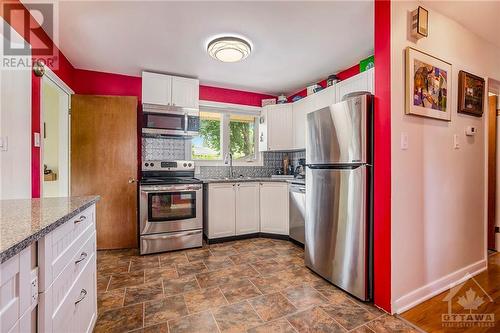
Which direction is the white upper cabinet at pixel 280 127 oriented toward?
toward the camera

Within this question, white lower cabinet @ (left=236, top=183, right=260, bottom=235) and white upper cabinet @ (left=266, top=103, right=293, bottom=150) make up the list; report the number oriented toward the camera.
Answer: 2

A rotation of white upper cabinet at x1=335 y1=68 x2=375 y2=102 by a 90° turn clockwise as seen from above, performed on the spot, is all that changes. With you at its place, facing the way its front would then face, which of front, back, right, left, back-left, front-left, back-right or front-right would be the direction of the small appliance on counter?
front

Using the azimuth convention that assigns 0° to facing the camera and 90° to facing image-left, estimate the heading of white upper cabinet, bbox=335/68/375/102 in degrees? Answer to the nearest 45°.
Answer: approximately 45°

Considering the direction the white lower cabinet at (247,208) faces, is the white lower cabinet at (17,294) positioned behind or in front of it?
in front

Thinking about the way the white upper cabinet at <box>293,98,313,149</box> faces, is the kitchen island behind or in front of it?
in front

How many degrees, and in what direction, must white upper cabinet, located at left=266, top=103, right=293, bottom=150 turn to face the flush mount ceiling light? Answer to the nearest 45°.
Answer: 0° — it already faces it

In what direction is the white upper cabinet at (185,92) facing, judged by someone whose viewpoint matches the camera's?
facing the viewer and to the right of the viewer

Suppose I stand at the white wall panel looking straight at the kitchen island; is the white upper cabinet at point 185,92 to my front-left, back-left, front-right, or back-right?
back-left

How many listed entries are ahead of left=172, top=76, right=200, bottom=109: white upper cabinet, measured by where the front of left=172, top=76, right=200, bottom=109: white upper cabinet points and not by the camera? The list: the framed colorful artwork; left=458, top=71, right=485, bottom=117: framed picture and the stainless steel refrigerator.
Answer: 3

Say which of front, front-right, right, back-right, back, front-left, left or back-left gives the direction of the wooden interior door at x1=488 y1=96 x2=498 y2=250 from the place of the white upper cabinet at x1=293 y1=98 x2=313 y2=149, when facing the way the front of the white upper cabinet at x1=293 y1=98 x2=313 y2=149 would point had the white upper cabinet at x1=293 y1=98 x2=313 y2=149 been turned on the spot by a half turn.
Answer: front-right

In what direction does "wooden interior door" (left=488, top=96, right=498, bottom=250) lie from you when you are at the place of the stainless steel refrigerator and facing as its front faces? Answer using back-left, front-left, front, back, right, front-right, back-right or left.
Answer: back

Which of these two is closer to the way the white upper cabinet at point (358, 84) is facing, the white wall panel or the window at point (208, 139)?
the white wall panel

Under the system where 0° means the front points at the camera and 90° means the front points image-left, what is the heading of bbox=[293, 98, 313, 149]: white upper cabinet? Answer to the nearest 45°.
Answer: approximately 45°
